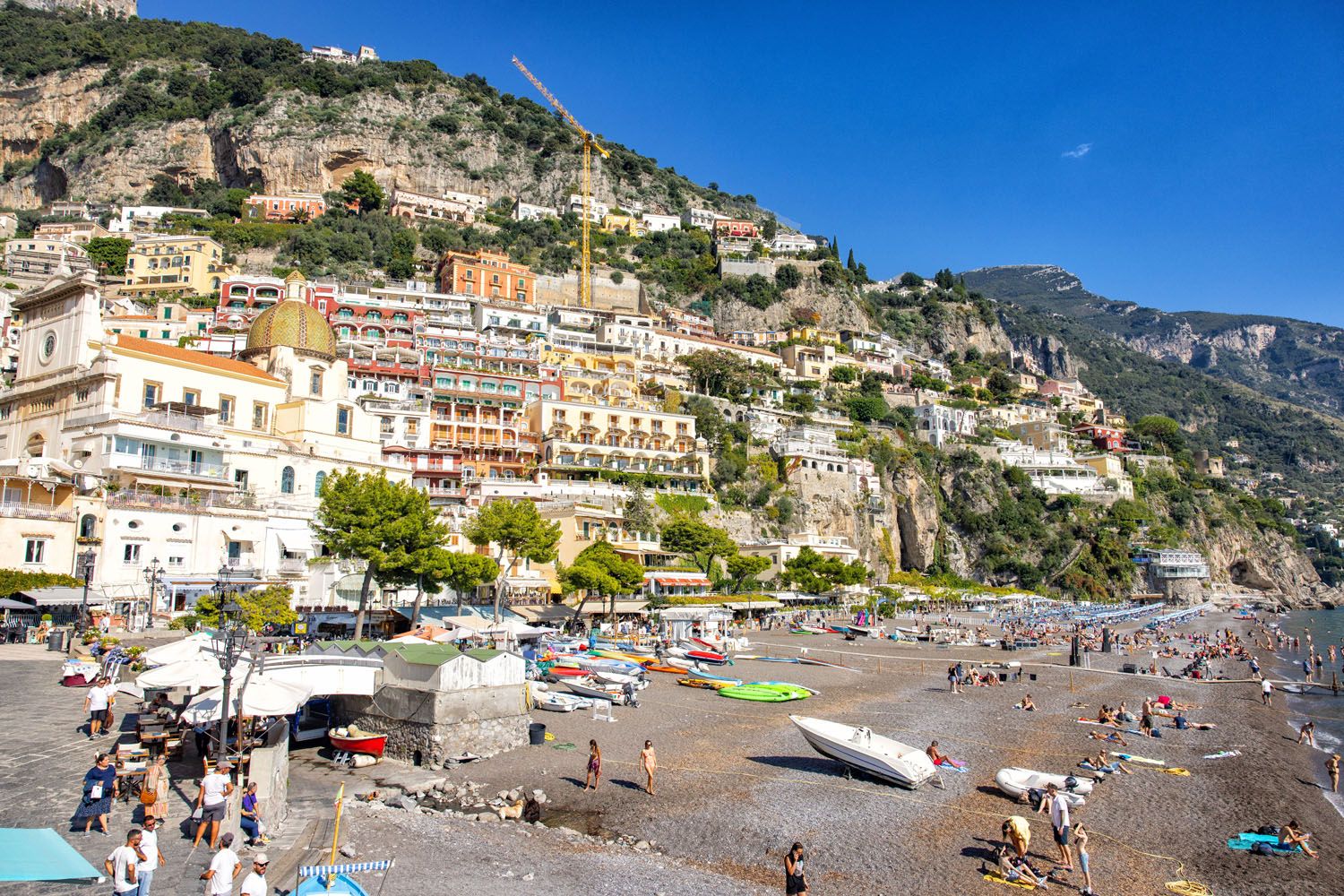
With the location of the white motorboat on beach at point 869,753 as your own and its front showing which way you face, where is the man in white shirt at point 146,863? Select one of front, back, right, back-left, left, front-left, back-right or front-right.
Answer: left

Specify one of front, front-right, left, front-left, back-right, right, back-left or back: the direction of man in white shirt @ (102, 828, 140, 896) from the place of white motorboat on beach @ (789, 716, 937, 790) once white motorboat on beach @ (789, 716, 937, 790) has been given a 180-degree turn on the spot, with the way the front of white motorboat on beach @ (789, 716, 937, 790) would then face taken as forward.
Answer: right

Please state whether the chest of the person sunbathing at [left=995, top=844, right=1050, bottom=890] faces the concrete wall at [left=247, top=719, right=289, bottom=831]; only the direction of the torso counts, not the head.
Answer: no

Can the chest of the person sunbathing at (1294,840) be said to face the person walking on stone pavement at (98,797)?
no

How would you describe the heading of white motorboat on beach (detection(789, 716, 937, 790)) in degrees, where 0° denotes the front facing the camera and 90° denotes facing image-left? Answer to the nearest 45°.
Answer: approximately 135°

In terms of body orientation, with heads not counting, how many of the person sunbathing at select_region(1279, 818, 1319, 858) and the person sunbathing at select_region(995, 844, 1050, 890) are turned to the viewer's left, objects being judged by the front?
0

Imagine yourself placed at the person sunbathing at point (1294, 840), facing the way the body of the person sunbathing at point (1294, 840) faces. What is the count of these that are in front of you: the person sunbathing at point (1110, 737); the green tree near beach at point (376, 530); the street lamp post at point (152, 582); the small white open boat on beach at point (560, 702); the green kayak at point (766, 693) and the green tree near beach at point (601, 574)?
0

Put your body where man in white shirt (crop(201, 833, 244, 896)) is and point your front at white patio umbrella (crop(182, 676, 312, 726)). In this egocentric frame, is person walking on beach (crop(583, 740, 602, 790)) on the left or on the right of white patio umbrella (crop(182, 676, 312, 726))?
right

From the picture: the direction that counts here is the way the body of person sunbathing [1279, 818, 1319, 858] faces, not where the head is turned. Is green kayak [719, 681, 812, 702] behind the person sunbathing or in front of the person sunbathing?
behind
